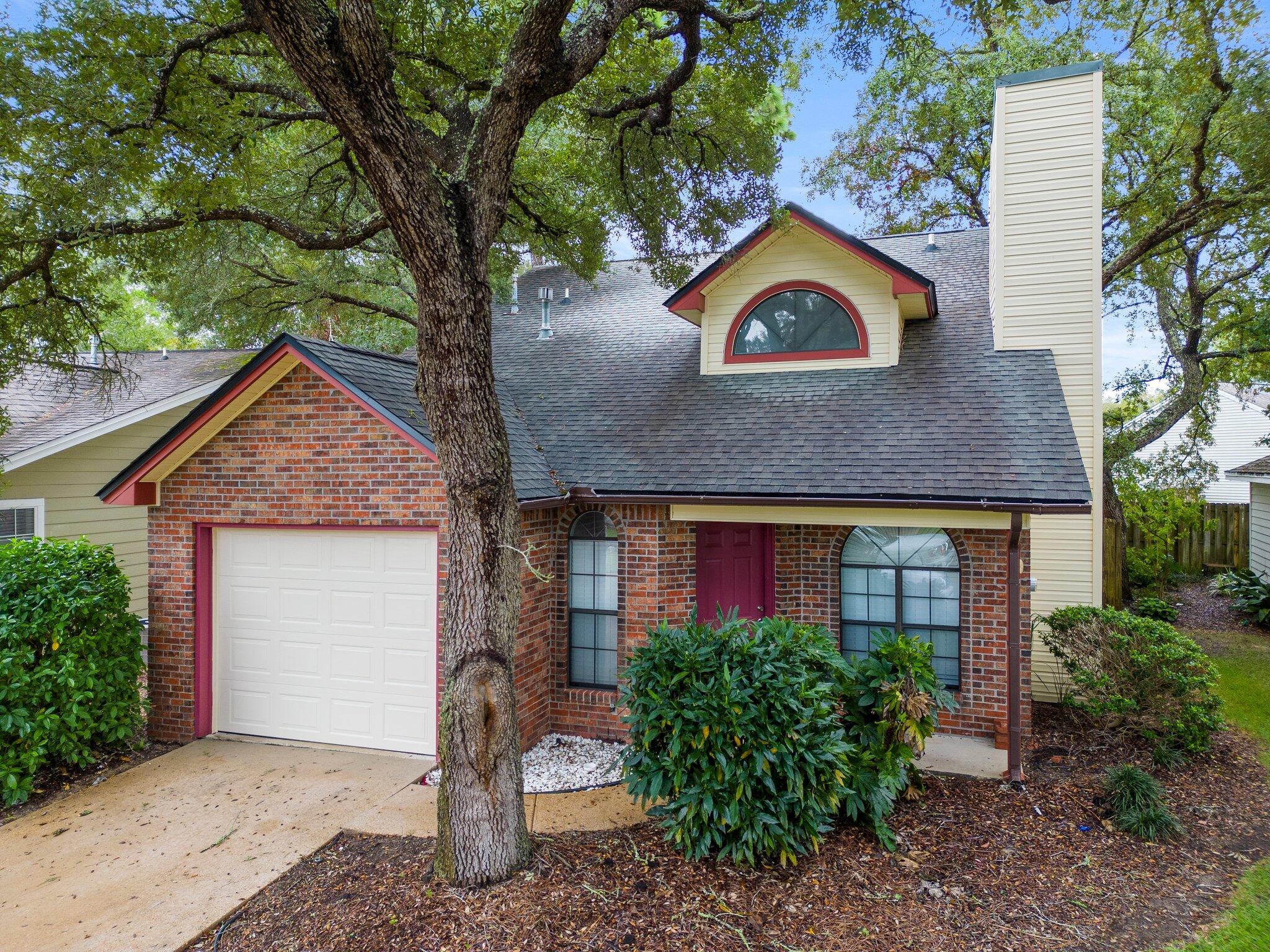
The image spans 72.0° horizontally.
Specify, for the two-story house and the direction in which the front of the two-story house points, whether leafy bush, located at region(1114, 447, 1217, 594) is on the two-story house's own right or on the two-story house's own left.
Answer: on the two-story house's own left

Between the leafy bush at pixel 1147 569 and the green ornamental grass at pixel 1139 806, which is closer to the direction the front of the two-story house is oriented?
the green ornamental grass

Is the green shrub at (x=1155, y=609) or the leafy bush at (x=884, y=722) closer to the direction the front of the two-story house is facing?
the leafy bush

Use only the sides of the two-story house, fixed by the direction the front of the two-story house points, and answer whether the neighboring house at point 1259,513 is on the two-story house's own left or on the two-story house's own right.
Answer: on the two-story house's own left

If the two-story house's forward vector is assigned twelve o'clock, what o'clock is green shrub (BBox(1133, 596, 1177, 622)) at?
The green shrub is roughly at 8 o'clock from the two-story house.

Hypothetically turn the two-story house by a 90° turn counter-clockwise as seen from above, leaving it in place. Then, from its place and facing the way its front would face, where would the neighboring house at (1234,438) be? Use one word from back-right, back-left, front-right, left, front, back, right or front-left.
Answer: front-left

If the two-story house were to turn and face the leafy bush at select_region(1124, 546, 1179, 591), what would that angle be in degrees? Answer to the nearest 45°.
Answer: approximately 135° to its left

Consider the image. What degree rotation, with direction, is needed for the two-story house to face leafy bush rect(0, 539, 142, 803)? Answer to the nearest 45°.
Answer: approximately 90° to its right

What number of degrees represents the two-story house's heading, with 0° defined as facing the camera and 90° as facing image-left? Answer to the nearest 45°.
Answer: approximately 0°

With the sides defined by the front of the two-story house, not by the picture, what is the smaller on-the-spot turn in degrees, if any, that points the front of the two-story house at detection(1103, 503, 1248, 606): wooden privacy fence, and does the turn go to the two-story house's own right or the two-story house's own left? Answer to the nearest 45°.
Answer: approximately 135° to the two-story house's own left
